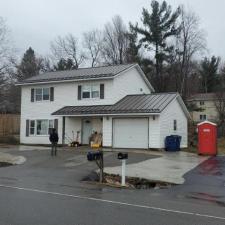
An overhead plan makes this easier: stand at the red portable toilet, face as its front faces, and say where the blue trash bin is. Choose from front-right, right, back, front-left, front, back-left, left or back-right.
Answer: back-right

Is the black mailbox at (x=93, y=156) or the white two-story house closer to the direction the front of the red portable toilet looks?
the black mailbox

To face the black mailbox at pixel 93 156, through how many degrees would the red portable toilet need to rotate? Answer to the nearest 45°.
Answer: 0° — it already faces it

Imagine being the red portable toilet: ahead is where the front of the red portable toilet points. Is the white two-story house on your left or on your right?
on your right

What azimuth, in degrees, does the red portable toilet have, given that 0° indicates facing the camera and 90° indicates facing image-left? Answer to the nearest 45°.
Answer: approximately 0°
